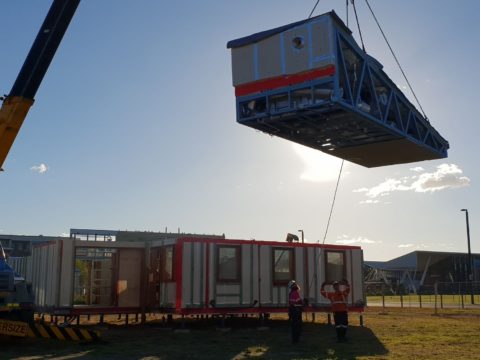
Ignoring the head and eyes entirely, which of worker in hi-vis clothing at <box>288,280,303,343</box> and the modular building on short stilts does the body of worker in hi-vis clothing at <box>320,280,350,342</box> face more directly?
the modular building on short stilts

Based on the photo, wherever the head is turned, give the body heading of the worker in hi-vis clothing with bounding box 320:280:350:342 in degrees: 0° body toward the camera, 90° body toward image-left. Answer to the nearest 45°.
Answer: approximately 180°

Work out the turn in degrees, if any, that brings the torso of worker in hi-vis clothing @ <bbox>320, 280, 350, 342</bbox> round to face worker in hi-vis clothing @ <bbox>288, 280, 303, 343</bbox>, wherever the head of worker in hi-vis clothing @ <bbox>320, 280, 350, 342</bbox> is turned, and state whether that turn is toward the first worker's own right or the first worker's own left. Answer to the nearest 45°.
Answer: approximately 135° to the first worker's own left

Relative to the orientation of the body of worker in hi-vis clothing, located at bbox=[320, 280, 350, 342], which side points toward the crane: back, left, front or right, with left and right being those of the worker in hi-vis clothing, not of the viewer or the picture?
left
